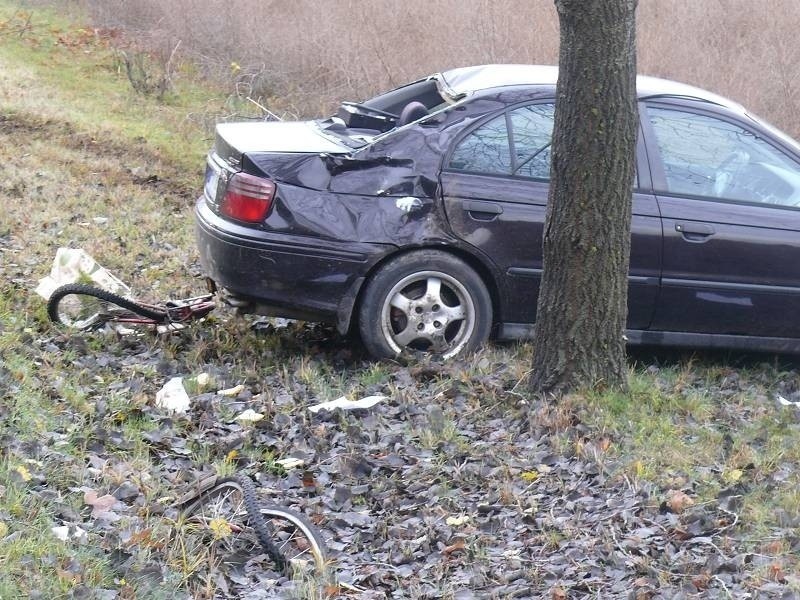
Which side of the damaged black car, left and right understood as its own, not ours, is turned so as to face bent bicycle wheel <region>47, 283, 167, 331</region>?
back

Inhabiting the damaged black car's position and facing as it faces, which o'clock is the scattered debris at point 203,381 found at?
The scattered debris is roughly at 5 o'clock from the damaged black car.

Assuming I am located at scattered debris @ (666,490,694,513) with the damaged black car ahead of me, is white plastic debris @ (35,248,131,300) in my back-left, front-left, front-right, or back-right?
front-left

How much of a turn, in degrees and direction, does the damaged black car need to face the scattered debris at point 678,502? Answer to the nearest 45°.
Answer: approximately 45° to its right

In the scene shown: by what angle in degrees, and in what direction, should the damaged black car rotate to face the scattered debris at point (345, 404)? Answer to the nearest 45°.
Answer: approximately 135° to its right

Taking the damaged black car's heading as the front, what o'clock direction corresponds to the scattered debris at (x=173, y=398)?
The scattered debris is roughly at 5 o'clock from the damaged black car.

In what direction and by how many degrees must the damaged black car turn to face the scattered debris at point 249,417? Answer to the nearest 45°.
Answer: approximately 135° to its right

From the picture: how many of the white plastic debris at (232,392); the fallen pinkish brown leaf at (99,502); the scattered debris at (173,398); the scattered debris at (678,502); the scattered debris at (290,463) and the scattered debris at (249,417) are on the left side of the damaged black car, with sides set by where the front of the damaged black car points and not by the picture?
0

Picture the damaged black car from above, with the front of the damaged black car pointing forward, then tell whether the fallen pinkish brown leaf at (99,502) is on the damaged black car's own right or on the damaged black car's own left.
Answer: on the damaged black car's own right

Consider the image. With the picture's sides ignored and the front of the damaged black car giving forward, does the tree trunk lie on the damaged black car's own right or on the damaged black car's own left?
on the damaged black car's own right

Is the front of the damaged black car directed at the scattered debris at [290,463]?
no

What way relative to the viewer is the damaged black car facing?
to the viewer's right

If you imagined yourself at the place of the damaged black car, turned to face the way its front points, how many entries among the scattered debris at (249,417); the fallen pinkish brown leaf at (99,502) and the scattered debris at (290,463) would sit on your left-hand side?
0

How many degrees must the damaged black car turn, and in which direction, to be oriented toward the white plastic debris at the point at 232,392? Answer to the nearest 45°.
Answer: approximately 135° to its right

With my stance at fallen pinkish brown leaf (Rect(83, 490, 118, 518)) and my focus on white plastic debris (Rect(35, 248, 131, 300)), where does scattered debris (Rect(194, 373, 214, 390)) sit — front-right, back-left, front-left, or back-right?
front-right

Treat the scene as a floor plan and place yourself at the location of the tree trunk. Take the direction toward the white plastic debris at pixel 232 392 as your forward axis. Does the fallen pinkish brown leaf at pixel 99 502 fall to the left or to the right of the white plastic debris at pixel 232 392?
left
